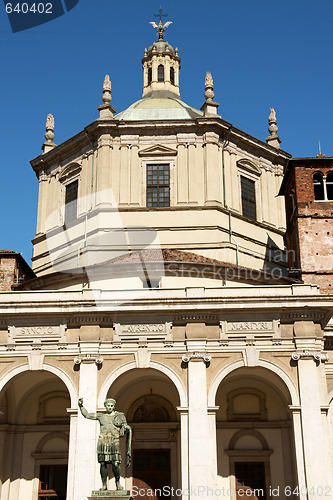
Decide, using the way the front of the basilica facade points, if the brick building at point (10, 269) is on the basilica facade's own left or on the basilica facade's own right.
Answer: on the basilica facade's own right

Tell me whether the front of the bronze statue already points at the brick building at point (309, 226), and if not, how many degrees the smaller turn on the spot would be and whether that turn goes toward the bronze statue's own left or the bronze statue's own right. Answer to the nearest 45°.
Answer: approximately 135° to the bronze statue's own left

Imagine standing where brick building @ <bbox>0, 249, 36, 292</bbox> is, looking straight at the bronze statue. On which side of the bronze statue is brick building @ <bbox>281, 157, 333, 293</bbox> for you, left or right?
left

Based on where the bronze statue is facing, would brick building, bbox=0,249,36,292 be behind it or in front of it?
behind

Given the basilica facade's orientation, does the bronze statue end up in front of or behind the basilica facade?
in front

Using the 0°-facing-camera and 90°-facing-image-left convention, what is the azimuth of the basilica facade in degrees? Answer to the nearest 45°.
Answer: approximately 0°

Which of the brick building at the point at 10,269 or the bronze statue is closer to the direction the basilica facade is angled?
the bronze statue

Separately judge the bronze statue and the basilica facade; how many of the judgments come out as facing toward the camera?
2
